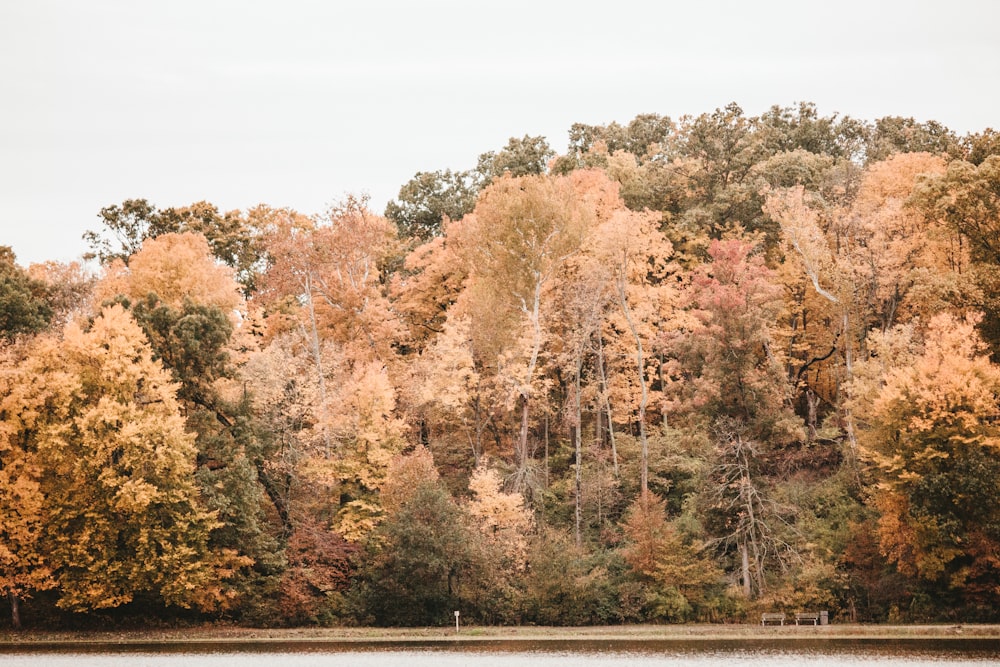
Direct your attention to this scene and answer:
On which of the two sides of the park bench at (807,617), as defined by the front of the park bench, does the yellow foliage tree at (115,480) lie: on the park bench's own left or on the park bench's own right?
on the park bench's own right

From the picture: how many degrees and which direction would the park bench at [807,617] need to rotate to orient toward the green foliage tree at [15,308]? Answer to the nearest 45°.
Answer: approximately 90° to its right

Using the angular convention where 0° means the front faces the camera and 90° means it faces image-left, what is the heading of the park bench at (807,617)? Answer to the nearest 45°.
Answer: approximately 0°

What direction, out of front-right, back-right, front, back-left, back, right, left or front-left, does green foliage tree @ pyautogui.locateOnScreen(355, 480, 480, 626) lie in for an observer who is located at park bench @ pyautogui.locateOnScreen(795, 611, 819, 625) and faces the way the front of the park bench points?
right
